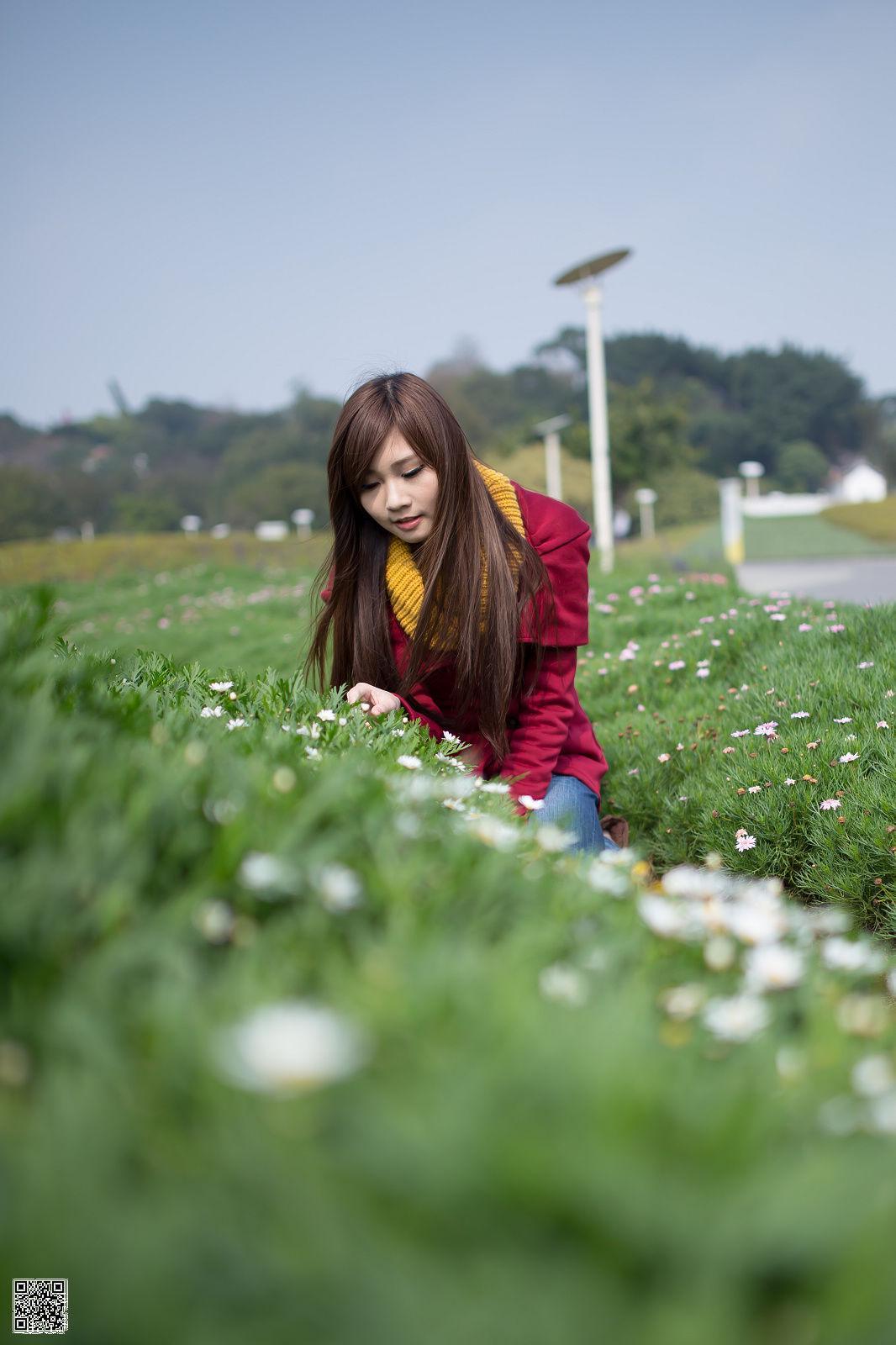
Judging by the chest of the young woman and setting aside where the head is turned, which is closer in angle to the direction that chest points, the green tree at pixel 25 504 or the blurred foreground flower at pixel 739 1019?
the blurred foreground flower

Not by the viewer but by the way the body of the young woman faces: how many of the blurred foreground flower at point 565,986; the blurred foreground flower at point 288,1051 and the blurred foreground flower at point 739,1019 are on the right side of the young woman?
0

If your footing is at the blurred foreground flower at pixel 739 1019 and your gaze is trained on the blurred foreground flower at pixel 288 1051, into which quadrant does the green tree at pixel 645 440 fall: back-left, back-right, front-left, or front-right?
back-right

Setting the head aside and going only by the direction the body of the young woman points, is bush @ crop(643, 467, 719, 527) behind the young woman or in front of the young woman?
behind

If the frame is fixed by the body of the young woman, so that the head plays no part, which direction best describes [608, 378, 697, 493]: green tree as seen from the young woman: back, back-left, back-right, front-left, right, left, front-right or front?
back-right

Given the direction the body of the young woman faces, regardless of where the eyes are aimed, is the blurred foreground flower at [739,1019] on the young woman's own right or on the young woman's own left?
on the young woman's own left

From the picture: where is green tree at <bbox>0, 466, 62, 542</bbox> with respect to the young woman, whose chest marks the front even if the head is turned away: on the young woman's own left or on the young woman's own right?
on the young woman's own right

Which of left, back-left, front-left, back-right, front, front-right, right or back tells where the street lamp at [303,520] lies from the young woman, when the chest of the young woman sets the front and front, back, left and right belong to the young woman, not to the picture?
back-right

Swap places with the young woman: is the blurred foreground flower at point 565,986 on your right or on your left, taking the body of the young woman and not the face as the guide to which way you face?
on your left

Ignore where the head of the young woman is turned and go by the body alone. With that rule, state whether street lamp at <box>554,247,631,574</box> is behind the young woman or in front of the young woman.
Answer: behind

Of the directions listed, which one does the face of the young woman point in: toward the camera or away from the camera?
toward the camera

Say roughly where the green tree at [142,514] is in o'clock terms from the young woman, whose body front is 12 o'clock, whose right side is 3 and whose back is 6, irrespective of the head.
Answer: The green tree is roughly at 4 o'clock from the young woman.

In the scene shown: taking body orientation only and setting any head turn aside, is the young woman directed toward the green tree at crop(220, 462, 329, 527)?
no

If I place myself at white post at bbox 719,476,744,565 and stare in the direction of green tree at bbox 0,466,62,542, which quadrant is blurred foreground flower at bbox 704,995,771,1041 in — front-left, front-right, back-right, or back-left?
back-left

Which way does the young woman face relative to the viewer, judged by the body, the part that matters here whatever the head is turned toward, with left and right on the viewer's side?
facing the viewer and to the left of the viewer
